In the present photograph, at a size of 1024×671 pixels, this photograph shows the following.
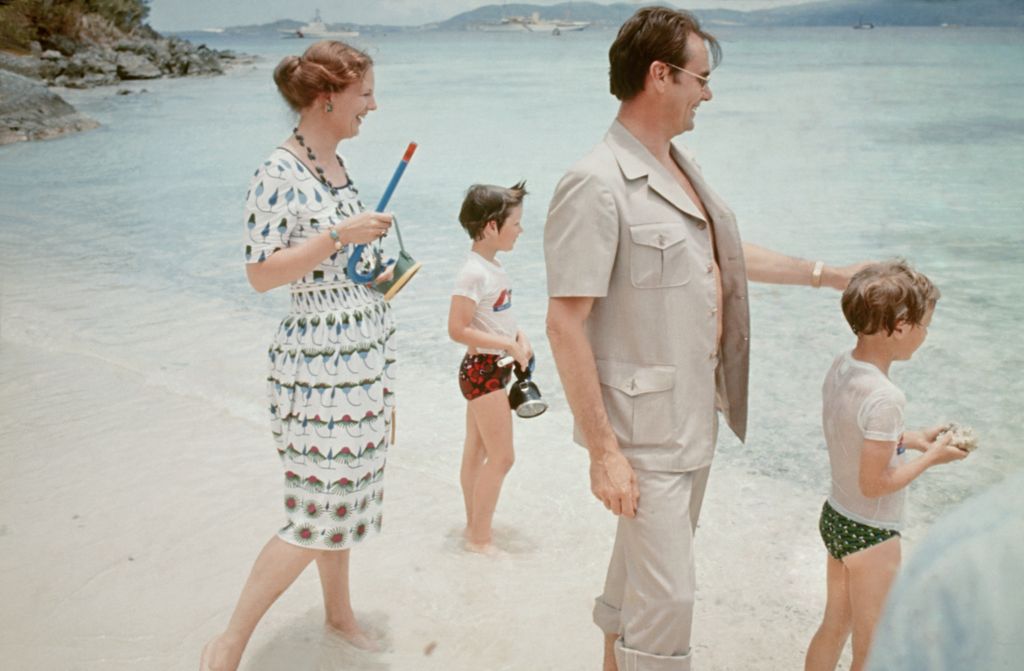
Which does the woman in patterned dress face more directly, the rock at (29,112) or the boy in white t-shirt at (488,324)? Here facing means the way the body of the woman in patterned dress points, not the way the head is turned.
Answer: the boy in white t-shirt

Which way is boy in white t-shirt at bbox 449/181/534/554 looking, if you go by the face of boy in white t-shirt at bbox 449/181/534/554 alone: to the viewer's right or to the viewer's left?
to the viewer's right

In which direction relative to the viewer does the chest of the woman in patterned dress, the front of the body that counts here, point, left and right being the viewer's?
facing to the right of the viewer

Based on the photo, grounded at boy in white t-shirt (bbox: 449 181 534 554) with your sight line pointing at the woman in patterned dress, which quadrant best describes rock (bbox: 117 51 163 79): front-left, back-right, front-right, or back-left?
back-right

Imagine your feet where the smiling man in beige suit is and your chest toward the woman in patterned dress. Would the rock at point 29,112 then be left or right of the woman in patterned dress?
right

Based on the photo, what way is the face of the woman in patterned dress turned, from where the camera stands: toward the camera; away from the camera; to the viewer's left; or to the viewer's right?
to the viewer's right

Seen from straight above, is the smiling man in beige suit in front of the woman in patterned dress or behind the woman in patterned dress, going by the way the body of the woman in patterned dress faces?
in front

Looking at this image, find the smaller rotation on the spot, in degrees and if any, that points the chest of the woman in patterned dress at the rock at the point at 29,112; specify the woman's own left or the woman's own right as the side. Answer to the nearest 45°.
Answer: approximately 90° to the woman's own left

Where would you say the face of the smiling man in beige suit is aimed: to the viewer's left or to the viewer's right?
to the viewer's right

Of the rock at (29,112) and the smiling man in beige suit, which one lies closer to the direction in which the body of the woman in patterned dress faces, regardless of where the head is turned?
the smiling man in beige suit
